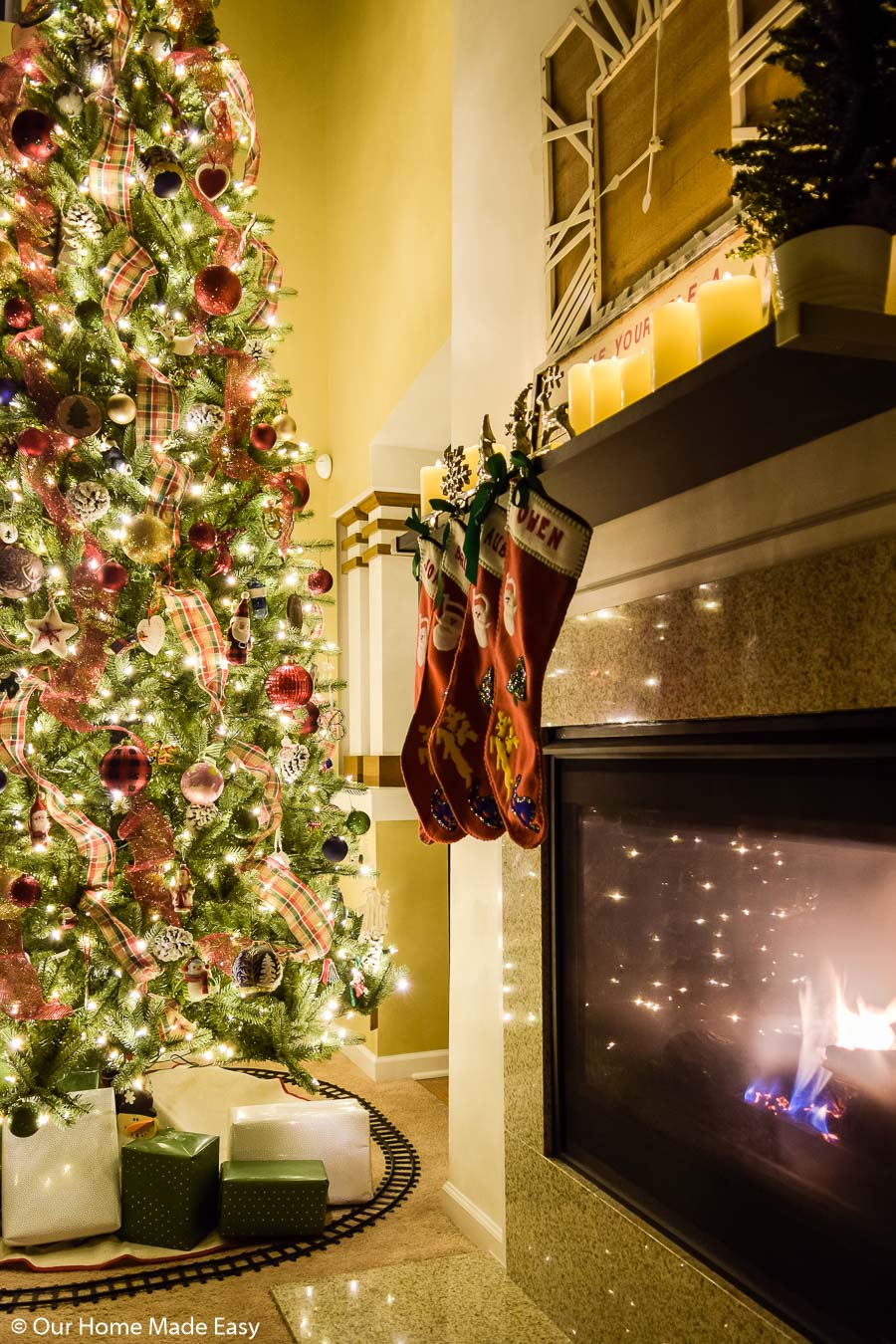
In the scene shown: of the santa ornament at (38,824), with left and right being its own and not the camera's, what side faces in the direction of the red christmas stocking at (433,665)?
left

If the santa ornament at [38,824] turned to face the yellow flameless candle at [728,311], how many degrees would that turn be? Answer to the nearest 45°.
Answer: approximately 45° to its left

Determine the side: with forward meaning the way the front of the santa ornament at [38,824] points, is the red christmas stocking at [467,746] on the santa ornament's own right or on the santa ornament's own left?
on the santa ornament's own left

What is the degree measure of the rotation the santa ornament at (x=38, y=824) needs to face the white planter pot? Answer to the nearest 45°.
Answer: approximately 45° to its left

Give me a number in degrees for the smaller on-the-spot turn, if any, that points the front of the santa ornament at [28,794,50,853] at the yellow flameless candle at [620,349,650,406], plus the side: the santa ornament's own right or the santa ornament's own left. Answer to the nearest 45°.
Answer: approximately 45° to the santa ornament's own left

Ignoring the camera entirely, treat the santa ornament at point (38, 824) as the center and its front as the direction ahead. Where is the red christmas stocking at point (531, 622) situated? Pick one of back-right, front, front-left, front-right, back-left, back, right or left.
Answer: front-left

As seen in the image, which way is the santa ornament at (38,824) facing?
toward the camera

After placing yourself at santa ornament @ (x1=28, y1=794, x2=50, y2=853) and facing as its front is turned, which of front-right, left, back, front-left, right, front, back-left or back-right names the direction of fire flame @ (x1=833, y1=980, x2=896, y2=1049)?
front-left

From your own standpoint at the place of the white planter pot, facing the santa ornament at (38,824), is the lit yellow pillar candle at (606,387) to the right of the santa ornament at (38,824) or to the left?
right
